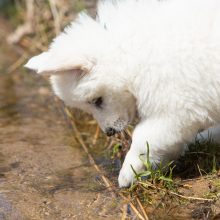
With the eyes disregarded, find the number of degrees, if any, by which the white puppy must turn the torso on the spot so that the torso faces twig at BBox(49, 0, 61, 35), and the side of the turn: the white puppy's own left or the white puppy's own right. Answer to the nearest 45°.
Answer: approximately 90° to the white puppy's own right

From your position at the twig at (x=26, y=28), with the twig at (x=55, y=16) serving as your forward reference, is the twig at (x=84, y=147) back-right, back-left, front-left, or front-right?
front-right

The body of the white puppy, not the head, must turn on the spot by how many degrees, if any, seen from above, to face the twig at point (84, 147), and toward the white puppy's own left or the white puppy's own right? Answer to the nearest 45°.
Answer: approximately 45° to the white puppy's own right

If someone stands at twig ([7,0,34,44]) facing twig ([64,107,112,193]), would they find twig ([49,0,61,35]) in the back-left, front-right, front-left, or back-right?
front-left

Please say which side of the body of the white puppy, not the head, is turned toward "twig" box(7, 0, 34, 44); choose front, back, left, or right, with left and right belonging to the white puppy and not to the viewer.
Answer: right

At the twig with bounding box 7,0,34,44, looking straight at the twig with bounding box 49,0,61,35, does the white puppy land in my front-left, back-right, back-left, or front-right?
front-right

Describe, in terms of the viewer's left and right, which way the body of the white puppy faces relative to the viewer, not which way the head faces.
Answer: facing to the left of the viewer
